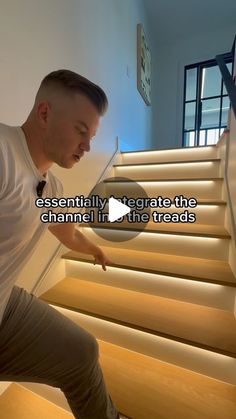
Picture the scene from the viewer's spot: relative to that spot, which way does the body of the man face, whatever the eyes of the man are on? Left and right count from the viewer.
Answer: facing to the right of the viewer

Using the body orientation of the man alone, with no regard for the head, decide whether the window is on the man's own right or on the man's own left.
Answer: on the man's own left
